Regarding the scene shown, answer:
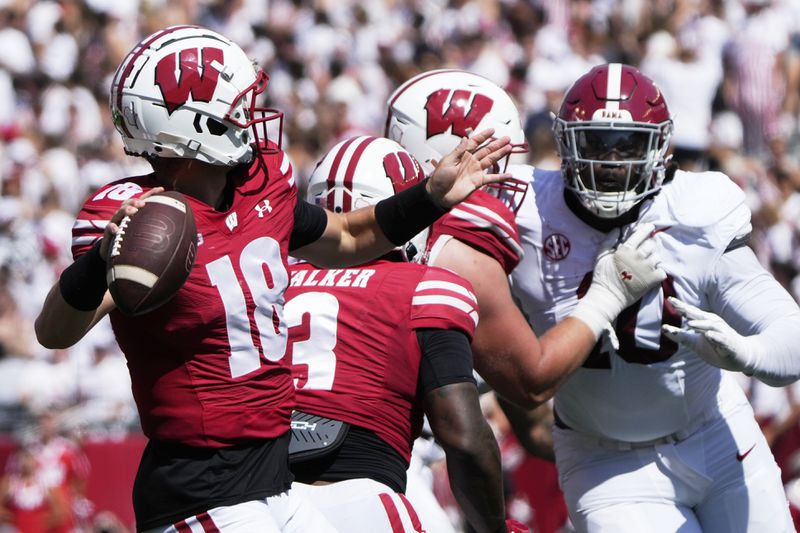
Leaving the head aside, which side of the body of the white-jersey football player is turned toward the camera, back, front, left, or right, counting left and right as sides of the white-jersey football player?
front

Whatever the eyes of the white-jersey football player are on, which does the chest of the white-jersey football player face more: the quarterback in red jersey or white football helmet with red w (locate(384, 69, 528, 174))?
the quarterback in red jersey

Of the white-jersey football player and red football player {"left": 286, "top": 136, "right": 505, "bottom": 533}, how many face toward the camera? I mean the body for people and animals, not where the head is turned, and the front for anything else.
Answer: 1

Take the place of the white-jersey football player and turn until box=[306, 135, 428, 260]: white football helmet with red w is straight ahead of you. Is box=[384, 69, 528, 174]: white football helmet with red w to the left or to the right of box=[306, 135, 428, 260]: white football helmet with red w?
right

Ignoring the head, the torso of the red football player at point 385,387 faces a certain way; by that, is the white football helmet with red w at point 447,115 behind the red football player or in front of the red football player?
in front

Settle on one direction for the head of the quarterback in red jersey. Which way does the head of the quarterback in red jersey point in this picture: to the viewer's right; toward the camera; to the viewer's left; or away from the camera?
to the viewer's right

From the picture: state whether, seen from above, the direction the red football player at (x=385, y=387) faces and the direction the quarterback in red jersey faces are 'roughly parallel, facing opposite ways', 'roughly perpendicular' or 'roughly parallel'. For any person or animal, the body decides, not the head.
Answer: roughly perpendicular

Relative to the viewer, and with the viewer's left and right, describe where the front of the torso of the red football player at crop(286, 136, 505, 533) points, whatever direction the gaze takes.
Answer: facing away from the viewer and to the right of the viewer

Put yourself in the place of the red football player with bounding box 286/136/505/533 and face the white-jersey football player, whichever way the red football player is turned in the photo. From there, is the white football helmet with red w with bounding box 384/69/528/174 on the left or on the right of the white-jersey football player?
left

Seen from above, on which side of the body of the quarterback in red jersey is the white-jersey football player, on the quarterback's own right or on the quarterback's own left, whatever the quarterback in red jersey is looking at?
on the quarterback's own left
